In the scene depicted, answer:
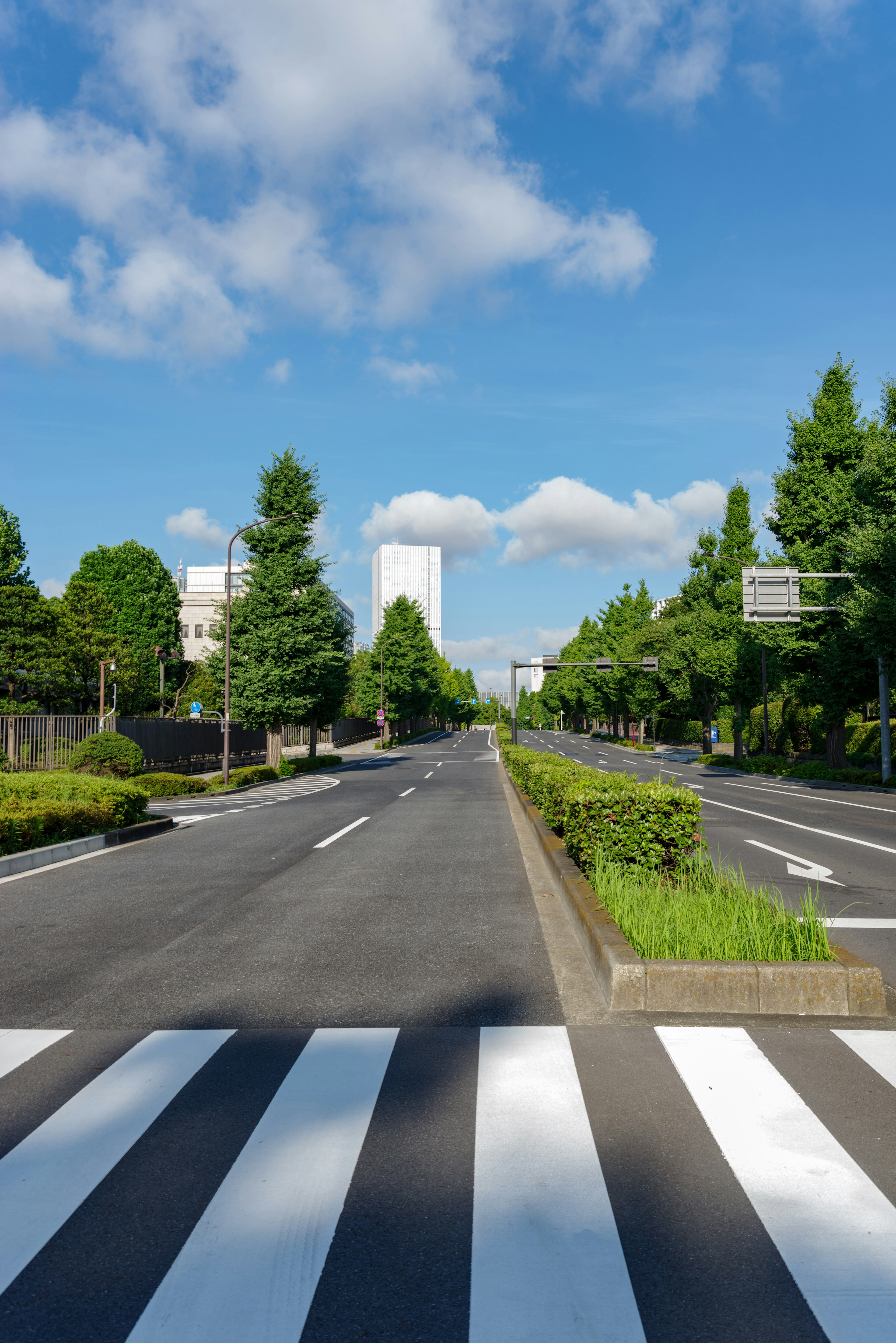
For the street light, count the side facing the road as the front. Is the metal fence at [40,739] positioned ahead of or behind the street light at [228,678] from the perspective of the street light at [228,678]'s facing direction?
behind

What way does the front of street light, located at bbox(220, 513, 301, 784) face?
to the viewer's right

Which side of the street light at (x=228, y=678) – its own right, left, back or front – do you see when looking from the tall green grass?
right

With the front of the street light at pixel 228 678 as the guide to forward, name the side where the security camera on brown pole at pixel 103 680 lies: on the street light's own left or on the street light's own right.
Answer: on the street light's own left

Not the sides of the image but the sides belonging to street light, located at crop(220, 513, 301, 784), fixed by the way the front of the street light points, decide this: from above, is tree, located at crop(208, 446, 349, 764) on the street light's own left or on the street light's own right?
on the street light's own left

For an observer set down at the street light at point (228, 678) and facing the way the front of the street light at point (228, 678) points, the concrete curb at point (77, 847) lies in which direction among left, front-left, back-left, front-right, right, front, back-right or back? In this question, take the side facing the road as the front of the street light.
right

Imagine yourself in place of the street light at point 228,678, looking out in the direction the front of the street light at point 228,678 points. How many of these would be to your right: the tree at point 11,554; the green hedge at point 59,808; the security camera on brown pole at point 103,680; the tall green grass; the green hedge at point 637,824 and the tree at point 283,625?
3
